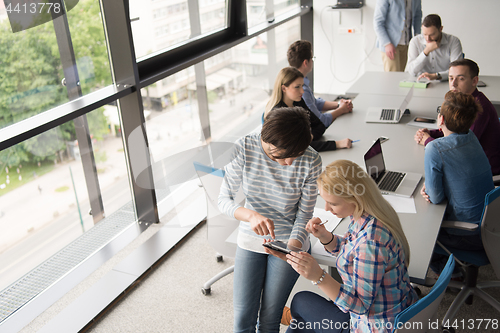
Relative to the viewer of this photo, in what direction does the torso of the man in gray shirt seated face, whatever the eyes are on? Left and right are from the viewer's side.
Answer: facing the viewer

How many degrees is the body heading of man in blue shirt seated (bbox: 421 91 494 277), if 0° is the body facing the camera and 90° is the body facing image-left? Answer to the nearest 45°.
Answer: approximately 135°

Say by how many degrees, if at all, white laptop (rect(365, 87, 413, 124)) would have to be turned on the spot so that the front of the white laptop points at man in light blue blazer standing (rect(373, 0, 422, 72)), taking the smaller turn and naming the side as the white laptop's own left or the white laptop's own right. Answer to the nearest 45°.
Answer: approximately 90° to the white laptop's own right

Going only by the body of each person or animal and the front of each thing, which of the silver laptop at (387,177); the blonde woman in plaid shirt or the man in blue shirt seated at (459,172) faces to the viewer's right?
the silver laptop

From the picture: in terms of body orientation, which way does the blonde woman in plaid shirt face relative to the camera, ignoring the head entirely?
to the viewer's left

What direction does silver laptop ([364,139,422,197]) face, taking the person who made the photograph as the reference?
facing to the right of the viewer

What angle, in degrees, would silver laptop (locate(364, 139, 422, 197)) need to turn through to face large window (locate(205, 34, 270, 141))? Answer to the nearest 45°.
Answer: approximately 135° to its left

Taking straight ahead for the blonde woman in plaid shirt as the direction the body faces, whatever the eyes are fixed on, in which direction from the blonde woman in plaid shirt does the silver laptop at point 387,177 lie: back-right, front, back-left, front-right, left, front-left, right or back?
right

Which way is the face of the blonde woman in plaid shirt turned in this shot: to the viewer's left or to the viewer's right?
to the viewer's left

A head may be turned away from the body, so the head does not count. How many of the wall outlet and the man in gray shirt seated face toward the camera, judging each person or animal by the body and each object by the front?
2

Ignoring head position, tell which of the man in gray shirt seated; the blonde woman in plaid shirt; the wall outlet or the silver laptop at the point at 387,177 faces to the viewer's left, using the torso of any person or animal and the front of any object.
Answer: the blonde woman in plaid shirt

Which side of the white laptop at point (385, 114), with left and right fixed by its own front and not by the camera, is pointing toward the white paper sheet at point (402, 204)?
left

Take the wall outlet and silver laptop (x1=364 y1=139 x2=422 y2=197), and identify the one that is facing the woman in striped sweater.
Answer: the wall outlet

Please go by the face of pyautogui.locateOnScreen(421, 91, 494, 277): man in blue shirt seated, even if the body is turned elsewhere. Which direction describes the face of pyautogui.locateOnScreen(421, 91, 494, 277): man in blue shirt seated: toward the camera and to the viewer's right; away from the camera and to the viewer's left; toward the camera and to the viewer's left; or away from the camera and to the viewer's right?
away from the camera and to the viewer's left

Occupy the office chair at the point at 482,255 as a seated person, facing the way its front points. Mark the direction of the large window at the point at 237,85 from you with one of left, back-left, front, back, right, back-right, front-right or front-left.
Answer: front

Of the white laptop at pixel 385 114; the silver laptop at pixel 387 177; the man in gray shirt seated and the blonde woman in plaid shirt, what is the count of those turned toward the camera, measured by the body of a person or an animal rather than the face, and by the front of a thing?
1

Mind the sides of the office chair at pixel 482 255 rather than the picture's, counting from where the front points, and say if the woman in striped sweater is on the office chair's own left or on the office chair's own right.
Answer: on the office chair's own left
